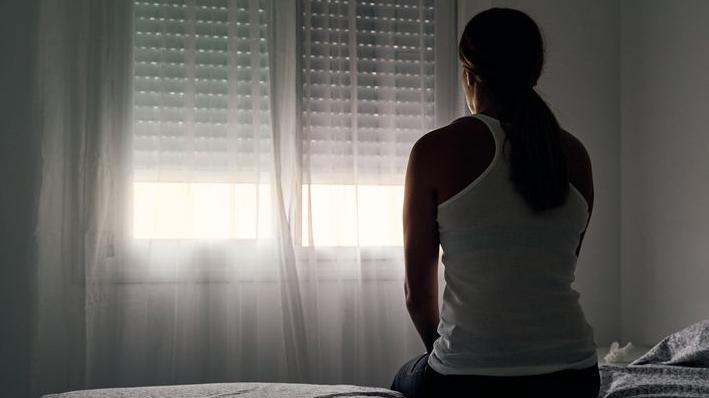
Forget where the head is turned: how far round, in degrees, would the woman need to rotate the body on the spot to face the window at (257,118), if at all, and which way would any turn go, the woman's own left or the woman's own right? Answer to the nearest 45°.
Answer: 0° — they already face it

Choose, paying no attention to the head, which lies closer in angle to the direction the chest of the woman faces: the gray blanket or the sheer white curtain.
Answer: the sheer white curtain

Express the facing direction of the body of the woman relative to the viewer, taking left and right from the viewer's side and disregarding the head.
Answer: facing away from the viewer and to the left of the viewer

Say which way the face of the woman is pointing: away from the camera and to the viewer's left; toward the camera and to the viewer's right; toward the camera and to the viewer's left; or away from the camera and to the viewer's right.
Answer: away from the camera and to the viewer's left

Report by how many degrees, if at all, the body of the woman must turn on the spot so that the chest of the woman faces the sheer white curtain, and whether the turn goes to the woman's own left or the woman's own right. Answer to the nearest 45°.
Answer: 0° — they already face it

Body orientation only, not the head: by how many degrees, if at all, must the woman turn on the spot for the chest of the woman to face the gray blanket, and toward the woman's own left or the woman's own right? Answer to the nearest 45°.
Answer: approximately 90° to the woman's own right
